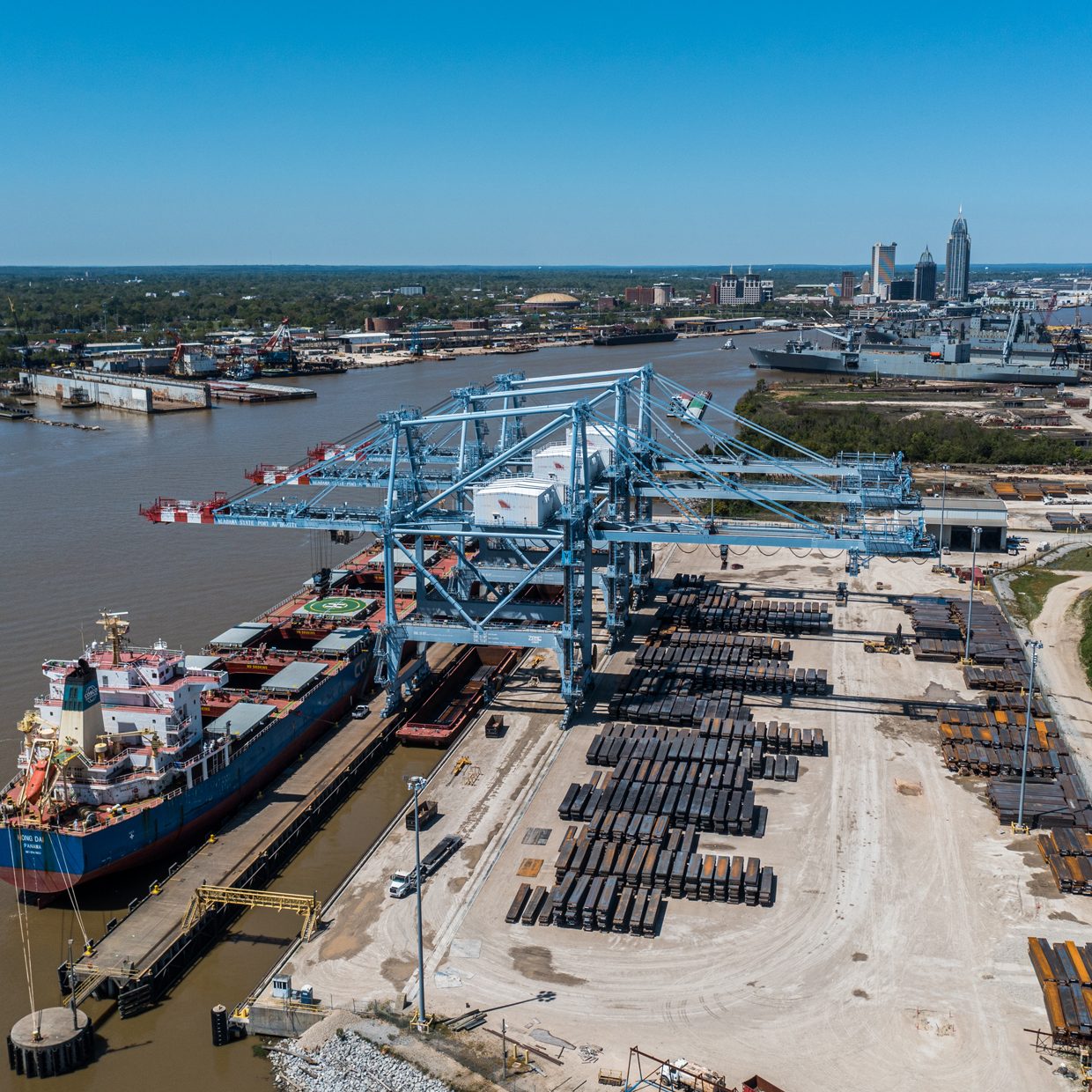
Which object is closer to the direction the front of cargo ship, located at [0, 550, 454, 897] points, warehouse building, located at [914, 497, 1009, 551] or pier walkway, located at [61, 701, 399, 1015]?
the warehouse building

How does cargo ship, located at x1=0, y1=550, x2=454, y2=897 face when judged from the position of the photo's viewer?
facing away from the viewer and to the right of the viewer

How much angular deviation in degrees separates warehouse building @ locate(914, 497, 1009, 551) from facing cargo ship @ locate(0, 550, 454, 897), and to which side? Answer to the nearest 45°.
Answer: approximately 45° to its right

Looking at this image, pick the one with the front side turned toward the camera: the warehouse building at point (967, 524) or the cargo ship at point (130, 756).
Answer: the warehouse building

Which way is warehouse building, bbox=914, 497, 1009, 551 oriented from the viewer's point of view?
toward the camera

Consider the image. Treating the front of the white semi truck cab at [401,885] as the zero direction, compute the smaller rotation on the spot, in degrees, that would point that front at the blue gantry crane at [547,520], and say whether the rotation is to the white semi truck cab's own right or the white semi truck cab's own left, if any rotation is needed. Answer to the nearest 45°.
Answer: approximately 135° to the white semi truck cab's own right

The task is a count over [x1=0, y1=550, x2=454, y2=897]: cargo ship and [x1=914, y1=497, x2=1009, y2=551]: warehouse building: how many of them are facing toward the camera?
1

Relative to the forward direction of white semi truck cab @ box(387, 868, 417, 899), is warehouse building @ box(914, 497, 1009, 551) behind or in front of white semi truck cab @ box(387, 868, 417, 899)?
behind

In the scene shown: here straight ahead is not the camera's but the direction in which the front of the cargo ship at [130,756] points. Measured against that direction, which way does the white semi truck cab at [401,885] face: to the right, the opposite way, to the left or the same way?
the opposite way

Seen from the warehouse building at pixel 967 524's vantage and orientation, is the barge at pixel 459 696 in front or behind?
in front

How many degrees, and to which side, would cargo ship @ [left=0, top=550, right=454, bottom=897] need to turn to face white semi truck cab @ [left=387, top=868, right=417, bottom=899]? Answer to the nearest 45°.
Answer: approximately 90° to its right

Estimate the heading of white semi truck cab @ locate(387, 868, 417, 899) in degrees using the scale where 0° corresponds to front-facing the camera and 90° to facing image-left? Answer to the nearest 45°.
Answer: approximately 45°

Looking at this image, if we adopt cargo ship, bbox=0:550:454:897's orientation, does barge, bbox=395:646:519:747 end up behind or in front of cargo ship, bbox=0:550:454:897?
in front

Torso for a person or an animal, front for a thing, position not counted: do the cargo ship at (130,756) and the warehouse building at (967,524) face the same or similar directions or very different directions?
very different directions

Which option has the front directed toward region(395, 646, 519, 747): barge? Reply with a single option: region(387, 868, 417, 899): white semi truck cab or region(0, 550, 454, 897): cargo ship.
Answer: the cargo ship
